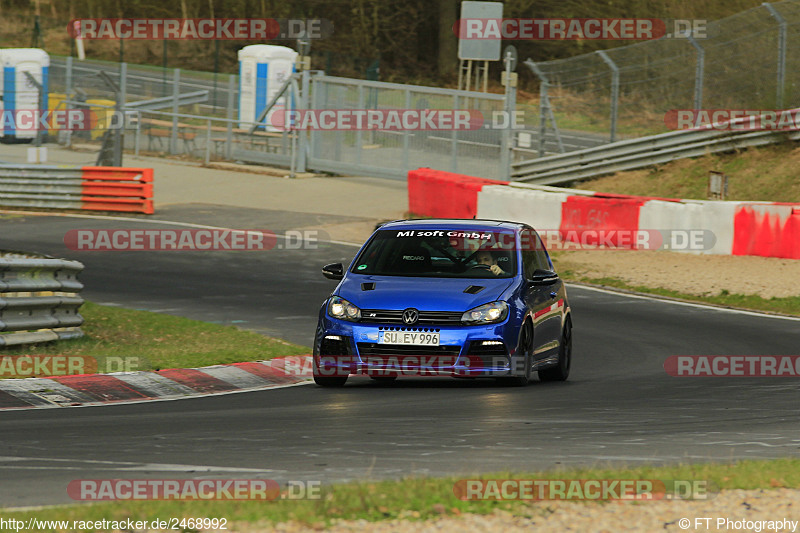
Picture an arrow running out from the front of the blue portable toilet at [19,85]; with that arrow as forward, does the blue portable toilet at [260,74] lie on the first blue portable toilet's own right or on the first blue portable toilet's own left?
on the first blue portable toilet's own left

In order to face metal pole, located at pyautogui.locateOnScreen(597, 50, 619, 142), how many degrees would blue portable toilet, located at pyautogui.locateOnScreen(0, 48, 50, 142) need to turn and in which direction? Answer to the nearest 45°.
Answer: approximately 45° to its left

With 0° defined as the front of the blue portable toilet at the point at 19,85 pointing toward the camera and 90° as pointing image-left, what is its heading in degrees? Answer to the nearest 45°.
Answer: approximately 0°

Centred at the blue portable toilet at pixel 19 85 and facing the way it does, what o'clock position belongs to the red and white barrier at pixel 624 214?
The red and white barrier is roughly at 11 o'clock from the blue portable toilet.

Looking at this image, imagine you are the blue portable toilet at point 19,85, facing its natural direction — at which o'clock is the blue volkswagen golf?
The blue volkswagen golf is roughly at 12 o'clock from the blue portable toilet.
